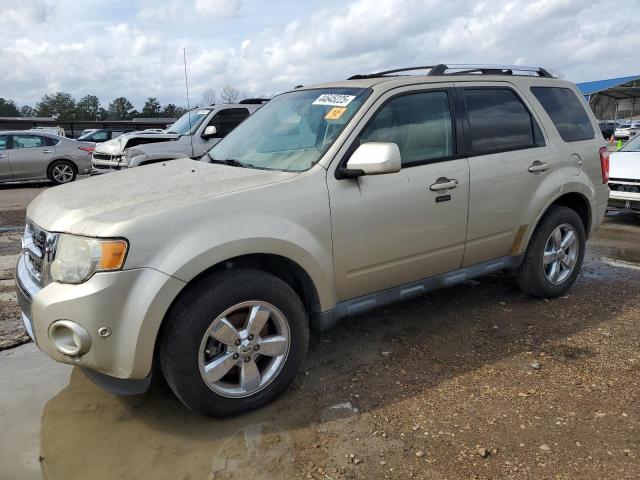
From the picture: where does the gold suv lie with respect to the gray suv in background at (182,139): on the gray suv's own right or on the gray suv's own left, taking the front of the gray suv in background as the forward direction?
on the gray suv's own left

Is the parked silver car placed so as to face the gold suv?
no

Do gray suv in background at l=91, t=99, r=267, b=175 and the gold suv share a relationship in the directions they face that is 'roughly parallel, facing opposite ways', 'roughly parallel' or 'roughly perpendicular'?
roughly parallel

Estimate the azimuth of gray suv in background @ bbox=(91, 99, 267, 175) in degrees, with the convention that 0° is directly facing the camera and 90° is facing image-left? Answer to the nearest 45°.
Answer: approximately 45°

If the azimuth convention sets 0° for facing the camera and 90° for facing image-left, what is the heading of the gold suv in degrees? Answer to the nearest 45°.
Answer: approximately 45°

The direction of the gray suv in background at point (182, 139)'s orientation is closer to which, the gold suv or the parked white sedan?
the gold suv

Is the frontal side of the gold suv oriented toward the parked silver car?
no

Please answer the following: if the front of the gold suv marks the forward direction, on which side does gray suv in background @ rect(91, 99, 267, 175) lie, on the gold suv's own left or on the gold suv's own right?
on the gold suv's own right

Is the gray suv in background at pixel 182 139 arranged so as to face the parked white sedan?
no
